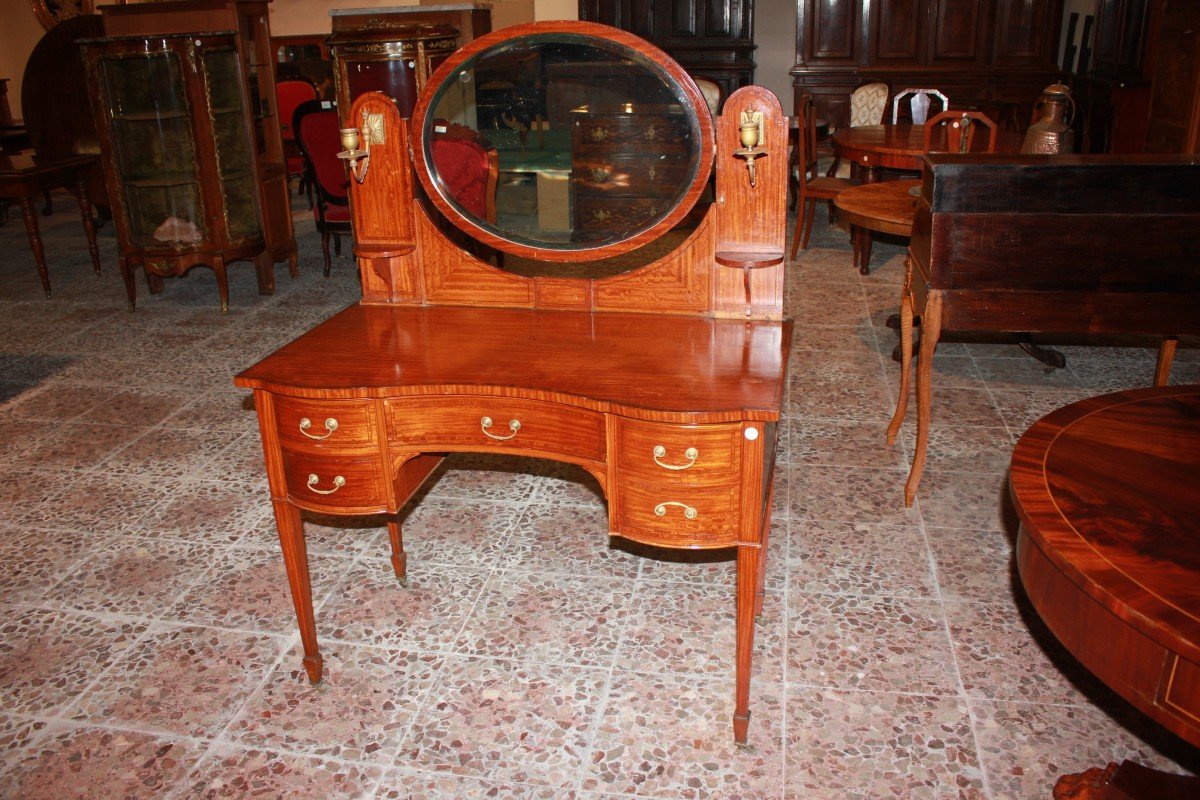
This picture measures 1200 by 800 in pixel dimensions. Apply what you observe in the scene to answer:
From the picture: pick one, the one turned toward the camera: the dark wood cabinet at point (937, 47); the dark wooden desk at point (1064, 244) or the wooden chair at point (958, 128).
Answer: the dark wood cabinet

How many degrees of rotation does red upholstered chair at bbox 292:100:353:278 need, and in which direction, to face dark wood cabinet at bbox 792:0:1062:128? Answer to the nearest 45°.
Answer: approximately 45° to its left

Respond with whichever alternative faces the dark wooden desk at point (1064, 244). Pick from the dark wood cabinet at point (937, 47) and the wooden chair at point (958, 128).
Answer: the dark wood cabinet

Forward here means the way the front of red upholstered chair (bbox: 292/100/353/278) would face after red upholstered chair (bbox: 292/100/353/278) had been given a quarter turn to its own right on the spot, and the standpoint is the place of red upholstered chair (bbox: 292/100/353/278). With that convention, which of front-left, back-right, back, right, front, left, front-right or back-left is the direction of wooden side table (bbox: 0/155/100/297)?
front-right

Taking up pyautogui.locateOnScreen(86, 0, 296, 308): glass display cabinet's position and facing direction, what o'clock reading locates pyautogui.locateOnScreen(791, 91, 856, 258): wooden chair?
The wooden chair is roughly at 8 o'clock from the glass display cabinet.

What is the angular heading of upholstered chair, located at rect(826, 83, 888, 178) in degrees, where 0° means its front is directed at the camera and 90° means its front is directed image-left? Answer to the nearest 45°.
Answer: approximately 45°

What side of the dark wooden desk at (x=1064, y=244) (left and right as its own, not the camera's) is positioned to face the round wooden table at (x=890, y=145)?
front

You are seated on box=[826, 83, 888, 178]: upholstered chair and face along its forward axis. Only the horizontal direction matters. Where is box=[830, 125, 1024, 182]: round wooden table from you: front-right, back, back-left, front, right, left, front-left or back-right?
front-left

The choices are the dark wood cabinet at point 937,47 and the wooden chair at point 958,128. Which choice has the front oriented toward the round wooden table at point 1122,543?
the dark wood cabinet

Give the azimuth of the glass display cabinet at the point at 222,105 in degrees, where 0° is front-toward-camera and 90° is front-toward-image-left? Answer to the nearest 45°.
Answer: approximately 45°

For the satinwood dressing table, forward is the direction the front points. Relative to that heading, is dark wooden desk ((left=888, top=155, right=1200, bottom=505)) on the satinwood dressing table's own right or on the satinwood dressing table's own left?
on the satinwood dressing table's own left
